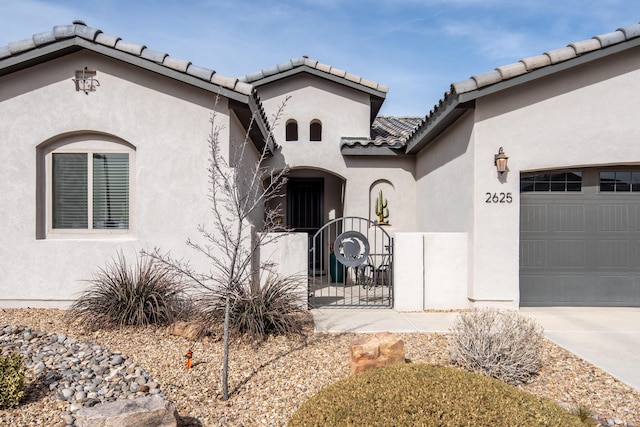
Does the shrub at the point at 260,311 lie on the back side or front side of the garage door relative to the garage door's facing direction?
on the front side

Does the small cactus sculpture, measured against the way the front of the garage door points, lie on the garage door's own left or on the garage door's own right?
on the garage door's own right

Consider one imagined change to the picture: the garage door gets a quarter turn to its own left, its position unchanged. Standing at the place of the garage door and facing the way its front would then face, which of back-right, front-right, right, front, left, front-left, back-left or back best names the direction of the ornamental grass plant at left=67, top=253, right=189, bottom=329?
back-right

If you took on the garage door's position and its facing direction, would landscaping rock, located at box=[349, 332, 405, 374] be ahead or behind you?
ahead

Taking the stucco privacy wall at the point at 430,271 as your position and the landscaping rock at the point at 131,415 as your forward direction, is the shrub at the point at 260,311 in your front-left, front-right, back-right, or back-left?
front-right

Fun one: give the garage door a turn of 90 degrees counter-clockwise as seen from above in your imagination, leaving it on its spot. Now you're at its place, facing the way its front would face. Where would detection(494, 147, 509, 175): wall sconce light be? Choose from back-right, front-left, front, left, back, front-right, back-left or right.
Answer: back-right

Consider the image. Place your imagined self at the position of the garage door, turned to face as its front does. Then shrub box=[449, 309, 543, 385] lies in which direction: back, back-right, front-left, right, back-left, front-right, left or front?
front

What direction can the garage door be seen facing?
toward the camera

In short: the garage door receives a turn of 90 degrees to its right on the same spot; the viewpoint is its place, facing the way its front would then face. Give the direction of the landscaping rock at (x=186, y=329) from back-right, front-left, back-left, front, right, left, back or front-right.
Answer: front-left
